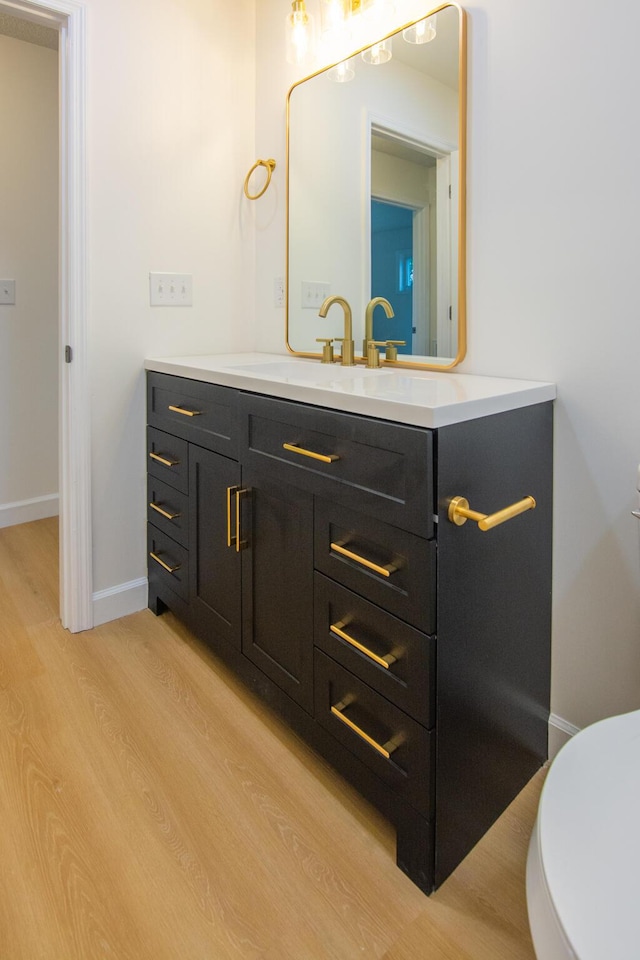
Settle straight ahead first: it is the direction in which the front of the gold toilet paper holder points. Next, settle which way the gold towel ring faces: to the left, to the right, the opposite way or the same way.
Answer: to the right

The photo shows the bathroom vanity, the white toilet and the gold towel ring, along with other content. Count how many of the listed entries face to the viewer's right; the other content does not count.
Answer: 0

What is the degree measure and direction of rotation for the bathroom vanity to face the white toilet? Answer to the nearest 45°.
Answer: approximately 45° to its left

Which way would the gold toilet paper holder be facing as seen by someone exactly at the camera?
facing the viewer and to the right of the viewer

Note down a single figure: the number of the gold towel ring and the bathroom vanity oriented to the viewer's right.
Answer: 0

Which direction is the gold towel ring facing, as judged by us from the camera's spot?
facing the viewer and to the left of the viewer

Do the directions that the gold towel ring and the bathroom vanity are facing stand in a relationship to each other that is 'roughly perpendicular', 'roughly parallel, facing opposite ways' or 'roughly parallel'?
roughly parallel

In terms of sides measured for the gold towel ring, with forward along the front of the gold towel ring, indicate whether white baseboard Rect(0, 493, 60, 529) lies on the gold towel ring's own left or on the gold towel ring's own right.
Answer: on the gold towel ring's own right

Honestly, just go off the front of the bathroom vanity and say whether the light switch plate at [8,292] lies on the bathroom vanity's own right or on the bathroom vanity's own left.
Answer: on the bathroom vanity's own right

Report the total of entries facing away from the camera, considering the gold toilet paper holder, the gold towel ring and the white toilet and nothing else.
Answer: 0
